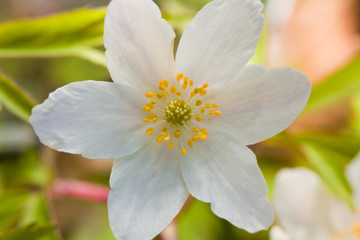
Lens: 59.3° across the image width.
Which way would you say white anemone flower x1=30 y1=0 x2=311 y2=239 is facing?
toward the camera

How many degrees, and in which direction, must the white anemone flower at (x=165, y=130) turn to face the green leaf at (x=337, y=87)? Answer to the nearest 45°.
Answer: approximately 135° to its left
